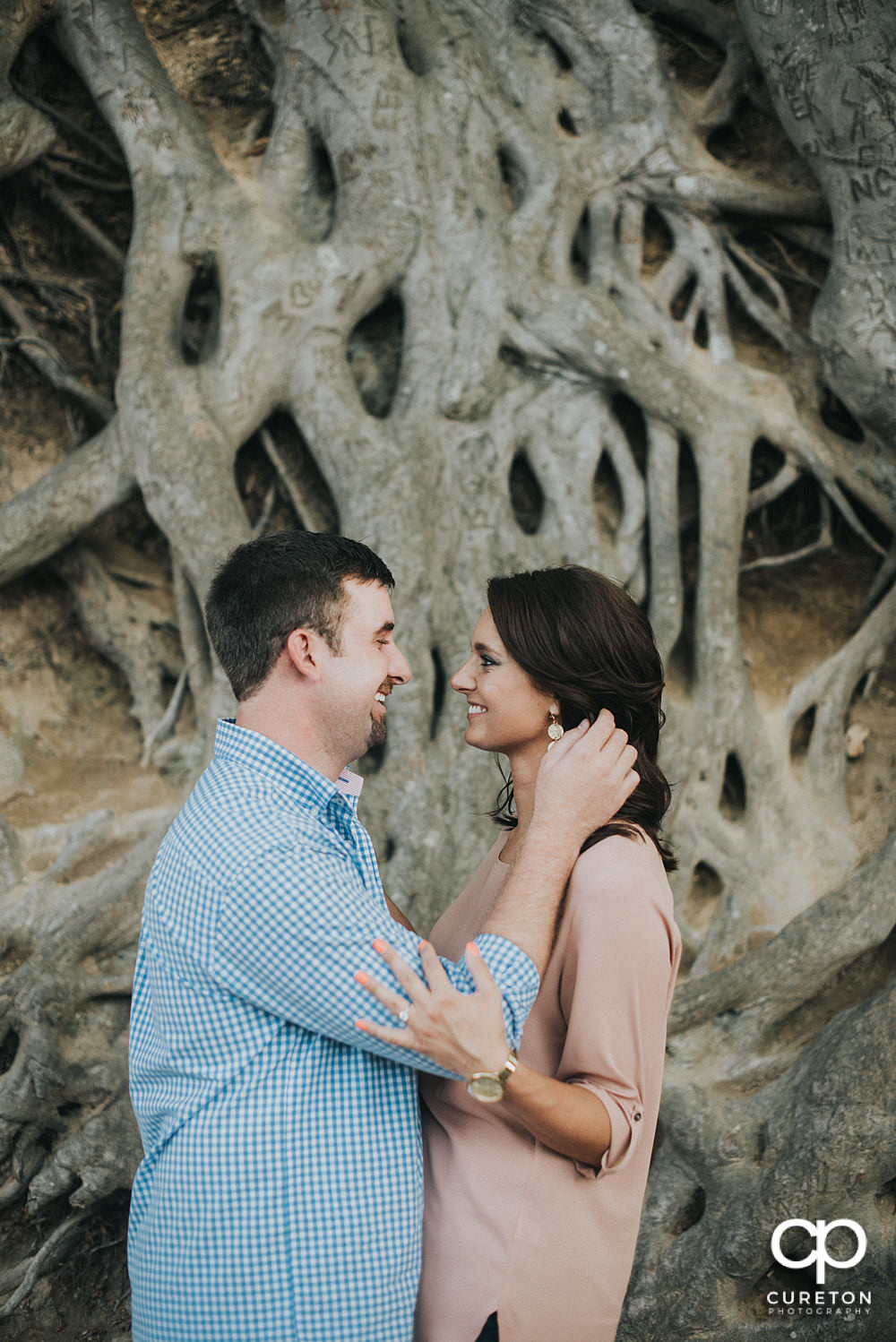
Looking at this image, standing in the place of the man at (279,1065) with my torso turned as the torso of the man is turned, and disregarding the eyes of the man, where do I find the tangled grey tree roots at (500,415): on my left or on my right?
on my left

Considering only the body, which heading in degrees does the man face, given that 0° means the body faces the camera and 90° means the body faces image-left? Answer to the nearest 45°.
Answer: approximately 270°

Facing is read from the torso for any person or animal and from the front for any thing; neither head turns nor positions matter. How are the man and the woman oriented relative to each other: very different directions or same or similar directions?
very different directions

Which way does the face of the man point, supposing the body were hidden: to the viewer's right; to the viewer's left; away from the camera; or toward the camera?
to the viewer's right

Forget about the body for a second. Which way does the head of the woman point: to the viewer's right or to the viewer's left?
to the viewer's left

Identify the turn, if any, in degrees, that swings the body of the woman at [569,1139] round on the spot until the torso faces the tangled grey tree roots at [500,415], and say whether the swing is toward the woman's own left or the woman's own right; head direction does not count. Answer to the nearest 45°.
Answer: approximately 90° to the woman's own right

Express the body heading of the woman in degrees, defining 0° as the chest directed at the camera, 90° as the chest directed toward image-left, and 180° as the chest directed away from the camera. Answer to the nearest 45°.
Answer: approximately 90°
